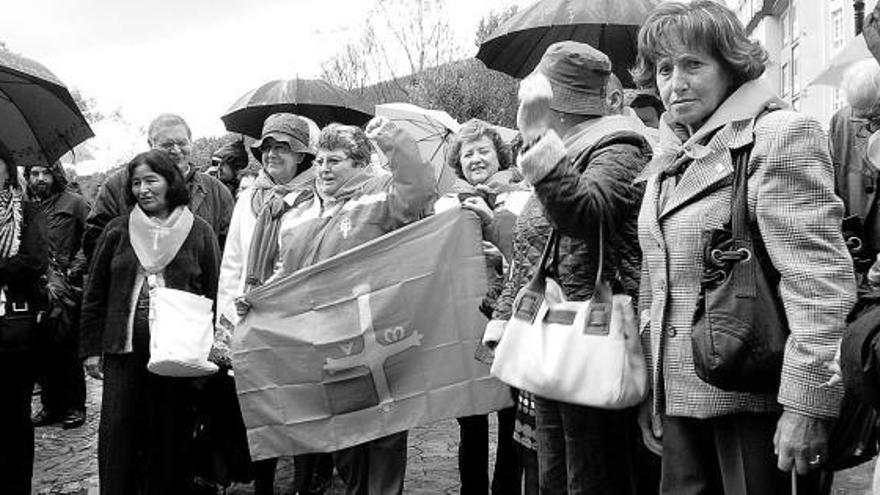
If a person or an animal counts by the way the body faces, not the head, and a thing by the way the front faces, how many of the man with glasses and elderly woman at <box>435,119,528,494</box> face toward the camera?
2

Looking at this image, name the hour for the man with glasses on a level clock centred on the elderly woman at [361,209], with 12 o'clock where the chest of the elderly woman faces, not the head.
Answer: The man with glasses is roughly at 3 o'clock from the elderly woman.

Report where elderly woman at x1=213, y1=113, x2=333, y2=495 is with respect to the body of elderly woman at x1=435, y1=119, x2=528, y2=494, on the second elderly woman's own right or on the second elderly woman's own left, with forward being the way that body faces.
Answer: on the second elderly woman's own right

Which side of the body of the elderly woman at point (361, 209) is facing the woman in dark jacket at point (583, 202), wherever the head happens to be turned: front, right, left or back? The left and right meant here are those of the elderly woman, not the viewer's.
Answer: left

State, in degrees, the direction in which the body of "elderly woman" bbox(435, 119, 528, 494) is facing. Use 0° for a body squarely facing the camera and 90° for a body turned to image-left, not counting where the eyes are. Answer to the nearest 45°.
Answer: approximately 0°

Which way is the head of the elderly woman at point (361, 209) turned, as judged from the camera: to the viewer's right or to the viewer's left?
to the viewer's left

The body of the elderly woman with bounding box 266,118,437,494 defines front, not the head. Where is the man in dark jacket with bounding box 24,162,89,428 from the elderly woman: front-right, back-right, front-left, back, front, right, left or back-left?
right

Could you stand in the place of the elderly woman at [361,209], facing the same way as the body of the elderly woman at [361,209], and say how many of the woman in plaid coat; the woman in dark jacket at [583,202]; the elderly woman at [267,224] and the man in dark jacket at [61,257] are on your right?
2

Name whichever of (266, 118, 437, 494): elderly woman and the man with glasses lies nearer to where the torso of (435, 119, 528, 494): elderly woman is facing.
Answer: the elderly woman

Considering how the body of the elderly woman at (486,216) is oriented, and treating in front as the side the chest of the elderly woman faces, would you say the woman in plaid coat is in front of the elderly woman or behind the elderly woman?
in front
